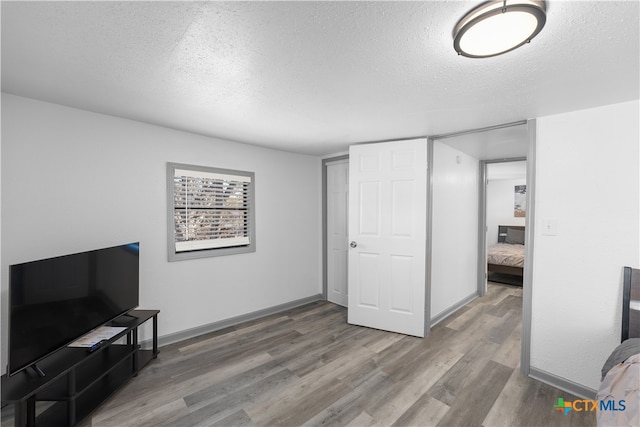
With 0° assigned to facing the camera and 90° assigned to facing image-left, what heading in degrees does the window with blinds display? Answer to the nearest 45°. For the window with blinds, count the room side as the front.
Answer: approximately 315°

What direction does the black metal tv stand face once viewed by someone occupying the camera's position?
facing the viewer and to the right of the viewer

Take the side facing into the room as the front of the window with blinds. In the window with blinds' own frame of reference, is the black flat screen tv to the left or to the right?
on its right

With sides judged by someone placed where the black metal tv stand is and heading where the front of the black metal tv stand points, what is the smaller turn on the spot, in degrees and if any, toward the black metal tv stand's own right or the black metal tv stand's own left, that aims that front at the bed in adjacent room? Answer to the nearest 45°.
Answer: approximately 45° to the black metal tv stand's own left

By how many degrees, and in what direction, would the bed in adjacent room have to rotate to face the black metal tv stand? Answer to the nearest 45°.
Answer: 0° — it already faces it

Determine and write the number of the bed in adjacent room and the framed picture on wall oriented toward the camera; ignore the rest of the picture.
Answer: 2

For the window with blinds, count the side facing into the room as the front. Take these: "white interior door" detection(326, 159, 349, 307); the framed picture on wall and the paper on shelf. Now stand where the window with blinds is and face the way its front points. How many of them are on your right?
1

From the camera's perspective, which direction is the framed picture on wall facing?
toward the camera

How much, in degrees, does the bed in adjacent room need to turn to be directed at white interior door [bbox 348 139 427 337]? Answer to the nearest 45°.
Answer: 0° — it already faces it

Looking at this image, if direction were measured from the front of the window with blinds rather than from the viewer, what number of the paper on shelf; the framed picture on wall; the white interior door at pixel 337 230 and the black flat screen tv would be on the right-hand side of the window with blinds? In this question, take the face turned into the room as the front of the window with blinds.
2

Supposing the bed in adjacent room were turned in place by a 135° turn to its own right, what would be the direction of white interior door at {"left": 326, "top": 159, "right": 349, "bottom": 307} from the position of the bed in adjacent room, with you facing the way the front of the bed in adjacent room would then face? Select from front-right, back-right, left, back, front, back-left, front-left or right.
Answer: left

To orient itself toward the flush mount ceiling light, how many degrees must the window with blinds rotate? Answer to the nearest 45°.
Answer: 0° — it already faces it

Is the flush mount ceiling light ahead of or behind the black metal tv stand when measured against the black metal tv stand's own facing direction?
ahead

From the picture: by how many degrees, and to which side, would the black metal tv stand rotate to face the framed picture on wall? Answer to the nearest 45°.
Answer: approximately 45° to its left

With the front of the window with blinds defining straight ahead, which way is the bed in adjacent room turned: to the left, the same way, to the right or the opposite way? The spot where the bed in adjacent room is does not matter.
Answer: to the right

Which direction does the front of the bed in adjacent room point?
toward the camera

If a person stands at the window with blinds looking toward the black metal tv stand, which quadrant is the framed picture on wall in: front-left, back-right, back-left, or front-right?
back-left
